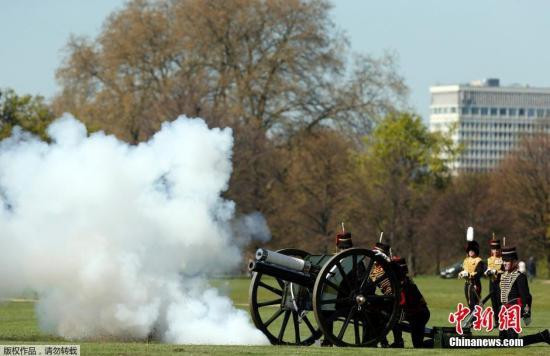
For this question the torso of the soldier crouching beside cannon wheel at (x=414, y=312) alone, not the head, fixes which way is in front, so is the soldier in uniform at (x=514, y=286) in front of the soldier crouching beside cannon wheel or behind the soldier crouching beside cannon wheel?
behind

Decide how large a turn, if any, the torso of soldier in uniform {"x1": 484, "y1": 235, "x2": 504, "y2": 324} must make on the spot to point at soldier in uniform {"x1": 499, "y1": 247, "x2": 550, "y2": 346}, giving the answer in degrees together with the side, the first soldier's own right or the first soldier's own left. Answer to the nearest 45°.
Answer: approximately 45° to the first soldier's own left

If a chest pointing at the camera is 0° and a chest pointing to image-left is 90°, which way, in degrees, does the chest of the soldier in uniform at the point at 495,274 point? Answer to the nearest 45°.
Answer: approximately 45°

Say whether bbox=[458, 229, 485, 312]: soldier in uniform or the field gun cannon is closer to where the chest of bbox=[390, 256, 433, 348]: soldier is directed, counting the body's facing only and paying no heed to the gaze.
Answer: the field gun cannon

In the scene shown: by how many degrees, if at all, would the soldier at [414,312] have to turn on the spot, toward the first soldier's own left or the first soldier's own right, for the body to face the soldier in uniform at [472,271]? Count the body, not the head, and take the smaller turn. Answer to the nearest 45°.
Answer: approximately 90° to the first soldier's own right

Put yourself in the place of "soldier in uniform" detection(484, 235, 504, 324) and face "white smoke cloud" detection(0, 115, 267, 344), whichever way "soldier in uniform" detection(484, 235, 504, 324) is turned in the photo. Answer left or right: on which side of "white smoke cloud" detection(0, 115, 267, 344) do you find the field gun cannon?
left

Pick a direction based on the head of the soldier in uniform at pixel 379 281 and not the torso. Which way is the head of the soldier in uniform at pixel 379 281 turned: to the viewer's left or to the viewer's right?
to the viewer's left

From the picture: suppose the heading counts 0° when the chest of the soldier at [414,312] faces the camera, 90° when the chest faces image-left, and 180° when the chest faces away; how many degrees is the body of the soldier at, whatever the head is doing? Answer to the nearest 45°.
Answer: approximately 90°
